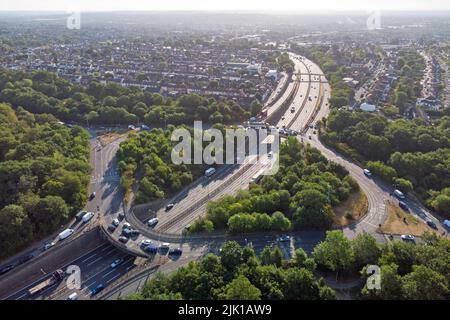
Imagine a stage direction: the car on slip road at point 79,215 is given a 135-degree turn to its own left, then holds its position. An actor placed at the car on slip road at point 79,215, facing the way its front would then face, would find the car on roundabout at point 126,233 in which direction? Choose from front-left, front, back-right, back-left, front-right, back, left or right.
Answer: back-left

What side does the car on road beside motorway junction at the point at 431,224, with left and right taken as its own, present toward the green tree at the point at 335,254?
right

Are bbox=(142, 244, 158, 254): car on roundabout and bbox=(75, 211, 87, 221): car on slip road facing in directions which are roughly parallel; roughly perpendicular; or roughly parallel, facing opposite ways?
roughly perpendicular

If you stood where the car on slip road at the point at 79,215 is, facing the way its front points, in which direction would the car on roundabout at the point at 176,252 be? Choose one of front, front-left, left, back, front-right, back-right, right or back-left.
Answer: right

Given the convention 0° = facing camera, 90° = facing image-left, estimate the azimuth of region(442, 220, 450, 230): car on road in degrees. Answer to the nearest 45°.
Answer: approximately 315°

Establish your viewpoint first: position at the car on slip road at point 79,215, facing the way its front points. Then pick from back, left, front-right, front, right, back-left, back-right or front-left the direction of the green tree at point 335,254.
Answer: right

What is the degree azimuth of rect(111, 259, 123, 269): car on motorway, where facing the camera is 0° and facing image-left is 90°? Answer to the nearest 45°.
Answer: approximately 45°
